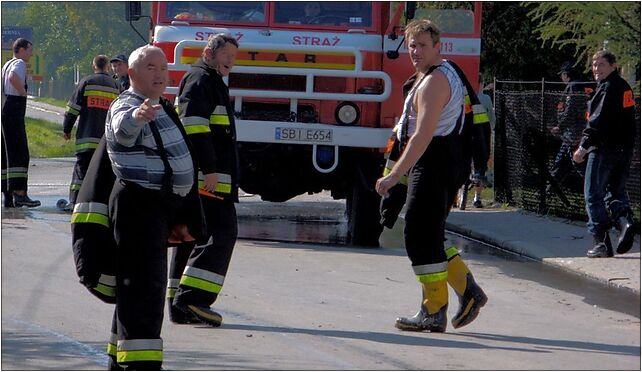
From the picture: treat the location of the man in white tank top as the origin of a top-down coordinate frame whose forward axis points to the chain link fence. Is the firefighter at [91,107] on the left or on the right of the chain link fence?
left

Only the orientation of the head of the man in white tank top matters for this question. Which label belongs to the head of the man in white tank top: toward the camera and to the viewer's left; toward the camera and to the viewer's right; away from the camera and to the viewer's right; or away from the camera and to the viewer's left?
toward the camera and to the viewer's left

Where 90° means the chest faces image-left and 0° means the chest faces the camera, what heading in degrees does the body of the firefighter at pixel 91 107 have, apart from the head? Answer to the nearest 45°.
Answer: approximately 180°

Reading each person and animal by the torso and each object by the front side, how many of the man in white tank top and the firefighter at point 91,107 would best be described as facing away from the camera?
1

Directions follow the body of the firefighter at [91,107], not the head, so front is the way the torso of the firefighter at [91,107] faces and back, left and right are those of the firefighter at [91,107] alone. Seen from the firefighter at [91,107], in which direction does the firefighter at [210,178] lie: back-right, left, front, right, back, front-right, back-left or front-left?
back

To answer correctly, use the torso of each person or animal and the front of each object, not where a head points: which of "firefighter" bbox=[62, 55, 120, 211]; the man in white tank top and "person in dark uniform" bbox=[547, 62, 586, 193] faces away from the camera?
the firefighter

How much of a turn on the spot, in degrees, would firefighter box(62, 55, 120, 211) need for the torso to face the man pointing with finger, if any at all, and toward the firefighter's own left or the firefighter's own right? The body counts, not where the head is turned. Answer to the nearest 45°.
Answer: approximately 180°

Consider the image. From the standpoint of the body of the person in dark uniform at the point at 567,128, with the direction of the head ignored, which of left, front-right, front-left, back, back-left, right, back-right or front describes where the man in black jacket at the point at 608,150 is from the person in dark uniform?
left

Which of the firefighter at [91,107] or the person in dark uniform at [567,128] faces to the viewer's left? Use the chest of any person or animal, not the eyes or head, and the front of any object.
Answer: the person in dark uniform

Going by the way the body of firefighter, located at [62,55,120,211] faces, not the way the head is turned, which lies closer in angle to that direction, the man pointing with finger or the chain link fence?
the chain link fence

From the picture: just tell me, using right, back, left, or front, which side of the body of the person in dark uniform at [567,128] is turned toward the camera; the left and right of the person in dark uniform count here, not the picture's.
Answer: left

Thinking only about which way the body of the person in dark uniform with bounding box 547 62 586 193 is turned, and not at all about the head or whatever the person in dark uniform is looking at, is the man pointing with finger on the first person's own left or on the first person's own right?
on the first person's own left

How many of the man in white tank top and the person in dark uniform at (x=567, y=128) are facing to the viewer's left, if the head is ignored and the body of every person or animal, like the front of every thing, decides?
2
